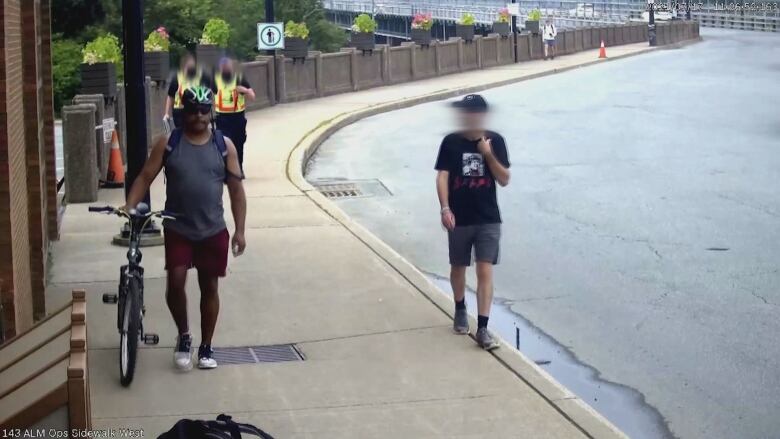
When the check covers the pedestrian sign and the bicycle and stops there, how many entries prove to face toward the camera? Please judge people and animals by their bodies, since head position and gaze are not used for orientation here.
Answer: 2

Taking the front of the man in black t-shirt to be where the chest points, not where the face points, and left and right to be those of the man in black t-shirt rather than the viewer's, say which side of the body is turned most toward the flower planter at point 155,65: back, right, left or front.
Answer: back

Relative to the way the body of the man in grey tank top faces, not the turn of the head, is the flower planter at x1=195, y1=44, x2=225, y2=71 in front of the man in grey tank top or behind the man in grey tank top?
behind

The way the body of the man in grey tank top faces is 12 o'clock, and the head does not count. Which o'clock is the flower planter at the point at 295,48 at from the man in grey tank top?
The flower planter is roughly at 6 o'clock from the man in grey tank top.

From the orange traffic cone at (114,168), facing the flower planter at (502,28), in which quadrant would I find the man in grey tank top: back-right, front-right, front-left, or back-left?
back-right

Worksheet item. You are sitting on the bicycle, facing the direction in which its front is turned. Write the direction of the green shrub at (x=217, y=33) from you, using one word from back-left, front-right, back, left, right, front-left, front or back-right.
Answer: back

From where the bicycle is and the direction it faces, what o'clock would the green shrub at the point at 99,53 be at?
The green shrub is roughly at 6 o'clock from the bicycle.

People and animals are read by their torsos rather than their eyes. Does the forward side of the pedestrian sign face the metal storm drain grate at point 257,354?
yes

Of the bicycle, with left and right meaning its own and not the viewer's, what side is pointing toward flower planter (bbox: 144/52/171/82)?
back
